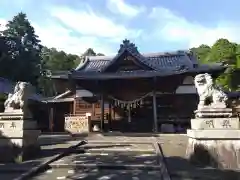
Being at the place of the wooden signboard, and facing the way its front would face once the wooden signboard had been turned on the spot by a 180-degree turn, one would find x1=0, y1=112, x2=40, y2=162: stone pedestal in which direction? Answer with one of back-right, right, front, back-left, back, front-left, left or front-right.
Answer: back

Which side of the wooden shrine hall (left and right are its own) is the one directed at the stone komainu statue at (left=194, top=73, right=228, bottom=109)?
front

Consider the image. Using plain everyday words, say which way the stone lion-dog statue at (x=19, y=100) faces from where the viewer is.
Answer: facing to the right of the viewer

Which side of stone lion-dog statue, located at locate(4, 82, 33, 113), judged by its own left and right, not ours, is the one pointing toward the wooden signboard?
left

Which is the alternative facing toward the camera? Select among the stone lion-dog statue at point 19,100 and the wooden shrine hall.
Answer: the wooden shrine hall

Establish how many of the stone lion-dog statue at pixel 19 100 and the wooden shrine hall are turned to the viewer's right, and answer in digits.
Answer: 1

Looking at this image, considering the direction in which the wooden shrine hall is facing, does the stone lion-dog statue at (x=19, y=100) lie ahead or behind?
ahead

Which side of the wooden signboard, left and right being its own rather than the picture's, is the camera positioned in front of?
front

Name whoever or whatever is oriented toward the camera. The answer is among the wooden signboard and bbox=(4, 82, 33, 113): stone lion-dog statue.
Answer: the wooden signboard

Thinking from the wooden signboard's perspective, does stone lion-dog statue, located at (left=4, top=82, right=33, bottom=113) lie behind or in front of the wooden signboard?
in front

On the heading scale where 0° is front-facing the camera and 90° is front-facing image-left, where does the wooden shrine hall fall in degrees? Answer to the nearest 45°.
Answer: approximately 0°

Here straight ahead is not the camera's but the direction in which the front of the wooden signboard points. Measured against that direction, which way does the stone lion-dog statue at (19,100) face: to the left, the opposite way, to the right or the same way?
to the left

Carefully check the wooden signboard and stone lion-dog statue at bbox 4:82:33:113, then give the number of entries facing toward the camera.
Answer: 1
